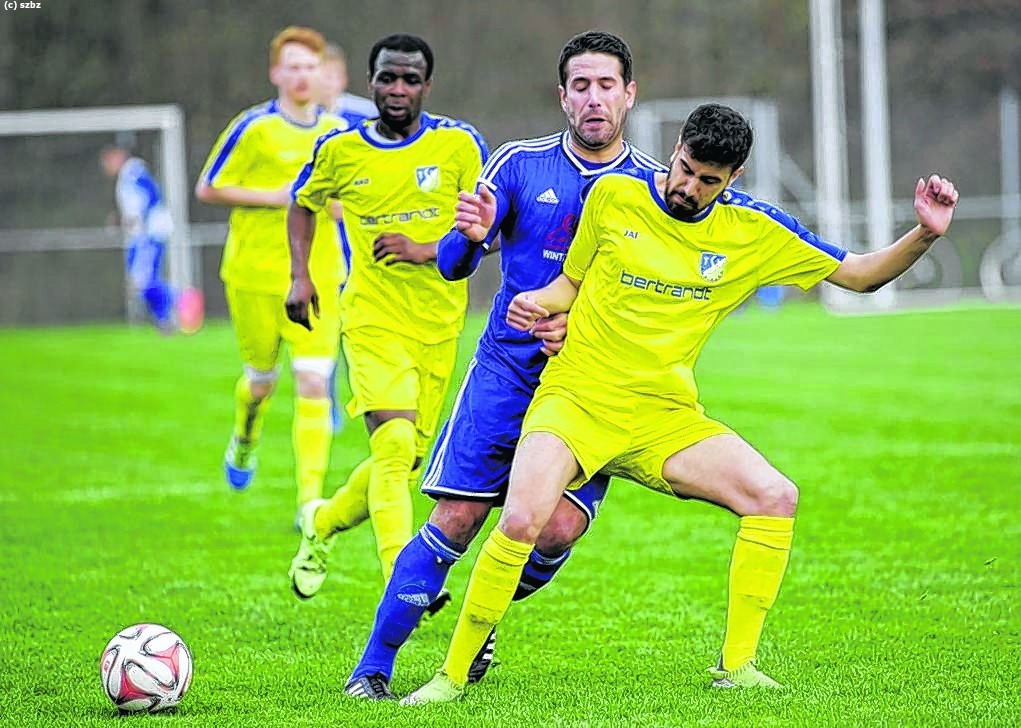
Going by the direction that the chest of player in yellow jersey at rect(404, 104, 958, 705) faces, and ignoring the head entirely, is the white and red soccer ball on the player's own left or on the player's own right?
on the player's own right

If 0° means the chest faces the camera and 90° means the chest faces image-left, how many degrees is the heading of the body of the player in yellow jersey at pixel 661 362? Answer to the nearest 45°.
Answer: approximately 0°

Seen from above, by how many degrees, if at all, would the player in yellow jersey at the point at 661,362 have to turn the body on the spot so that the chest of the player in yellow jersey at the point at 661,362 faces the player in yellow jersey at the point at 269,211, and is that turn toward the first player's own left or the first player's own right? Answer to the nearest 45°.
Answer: approximately 135° to the first player's own right

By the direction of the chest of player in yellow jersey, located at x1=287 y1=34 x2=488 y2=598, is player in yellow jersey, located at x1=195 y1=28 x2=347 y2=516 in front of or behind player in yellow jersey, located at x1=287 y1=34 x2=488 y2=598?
behind

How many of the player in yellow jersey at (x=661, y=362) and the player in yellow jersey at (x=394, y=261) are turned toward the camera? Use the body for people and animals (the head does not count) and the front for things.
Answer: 2

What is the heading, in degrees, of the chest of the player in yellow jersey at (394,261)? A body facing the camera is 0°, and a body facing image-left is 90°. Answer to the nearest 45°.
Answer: approximately 0°

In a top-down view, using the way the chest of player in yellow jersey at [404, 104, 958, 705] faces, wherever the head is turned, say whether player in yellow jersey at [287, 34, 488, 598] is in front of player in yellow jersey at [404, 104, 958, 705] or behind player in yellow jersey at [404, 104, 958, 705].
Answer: behind

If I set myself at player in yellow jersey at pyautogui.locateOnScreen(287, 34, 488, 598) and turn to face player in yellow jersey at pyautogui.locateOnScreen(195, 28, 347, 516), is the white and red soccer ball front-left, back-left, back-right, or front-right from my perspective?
back-left

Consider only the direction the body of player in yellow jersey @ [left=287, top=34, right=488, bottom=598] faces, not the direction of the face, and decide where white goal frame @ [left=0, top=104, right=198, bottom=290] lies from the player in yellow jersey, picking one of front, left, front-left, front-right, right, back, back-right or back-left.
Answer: back
